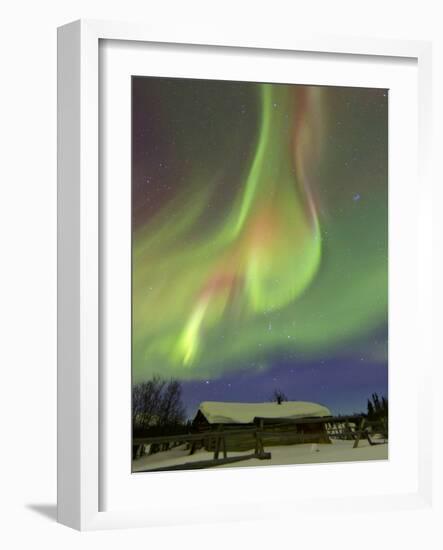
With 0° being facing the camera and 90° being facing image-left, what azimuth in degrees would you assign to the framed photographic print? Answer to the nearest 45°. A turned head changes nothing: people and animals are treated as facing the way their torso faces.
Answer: approximately 315°
